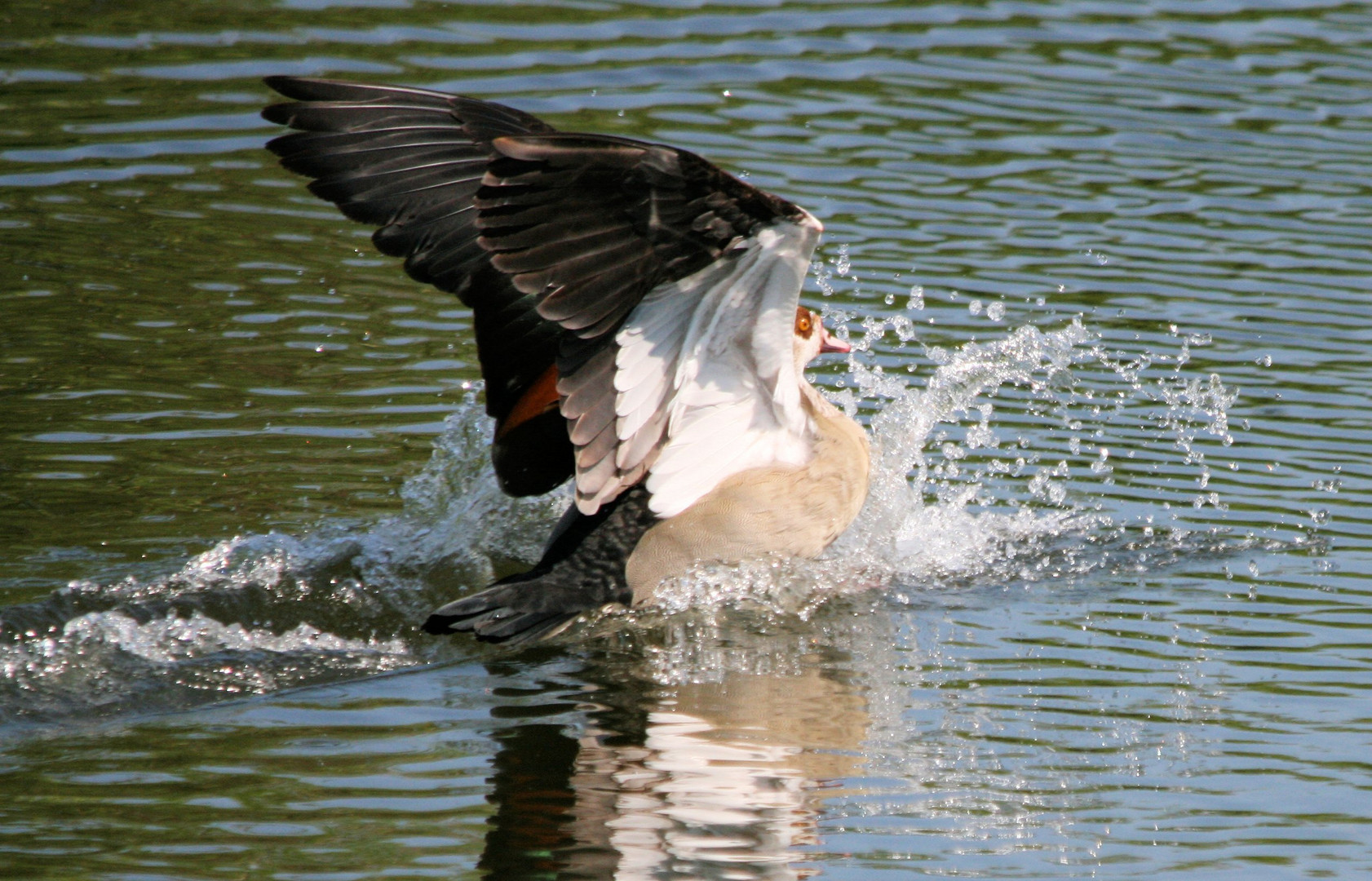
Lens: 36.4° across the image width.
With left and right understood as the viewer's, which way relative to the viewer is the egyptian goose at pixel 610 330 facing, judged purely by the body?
facing to the right of the viewer

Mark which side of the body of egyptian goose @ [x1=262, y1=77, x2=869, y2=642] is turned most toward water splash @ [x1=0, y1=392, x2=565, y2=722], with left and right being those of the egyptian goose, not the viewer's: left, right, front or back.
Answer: back
